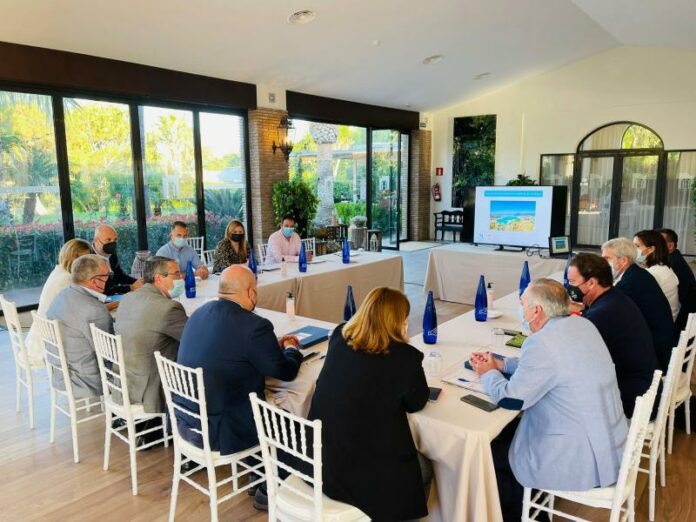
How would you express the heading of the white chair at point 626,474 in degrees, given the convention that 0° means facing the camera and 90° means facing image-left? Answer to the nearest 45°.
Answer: approximately 90°

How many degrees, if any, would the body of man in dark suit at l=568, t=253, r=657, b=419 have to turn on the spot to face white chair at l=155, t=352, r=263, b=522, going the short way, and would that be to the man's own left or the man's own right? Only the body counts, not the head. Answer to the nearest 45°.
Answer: approximately 45° to the man's own left

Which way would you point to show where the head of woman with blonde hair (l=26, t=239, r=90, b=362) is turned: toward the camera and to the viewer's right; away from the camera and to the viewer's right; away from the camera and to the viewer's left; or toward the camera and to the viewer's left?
away from the camera and to the viewer's right

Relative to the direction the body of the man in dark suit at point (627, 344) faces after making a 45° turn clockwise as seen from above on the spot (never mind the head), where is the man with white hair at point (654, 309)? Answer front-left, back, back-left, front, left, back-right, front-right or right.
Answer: front-right

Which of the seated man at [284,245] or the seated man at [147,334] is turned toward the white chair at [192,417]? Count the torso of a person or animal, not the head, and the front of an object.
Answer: the seated man at [284,245]

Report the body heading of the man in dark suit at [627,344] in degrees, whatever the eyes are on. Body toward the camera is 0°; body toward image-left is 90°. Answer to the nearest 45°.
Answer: approximately 90°

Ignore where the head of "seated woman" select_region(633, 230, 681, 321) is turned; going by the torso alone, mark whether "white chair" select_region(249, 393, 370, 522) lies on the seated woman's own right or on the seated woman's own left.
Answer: on the seated woman's own left

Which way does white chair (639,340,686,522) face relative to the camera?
to the viewer's left

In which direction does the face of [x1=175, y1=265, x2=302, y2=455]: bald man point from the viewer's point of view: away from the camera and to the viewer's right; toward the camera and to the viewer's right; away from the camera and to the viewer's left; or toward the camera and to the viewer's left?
away from the camera and to the viewer's right

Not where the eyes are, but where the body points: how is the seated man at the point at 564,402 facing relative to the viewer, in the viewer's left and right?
facing away from the viewer and to the left of the viewer
